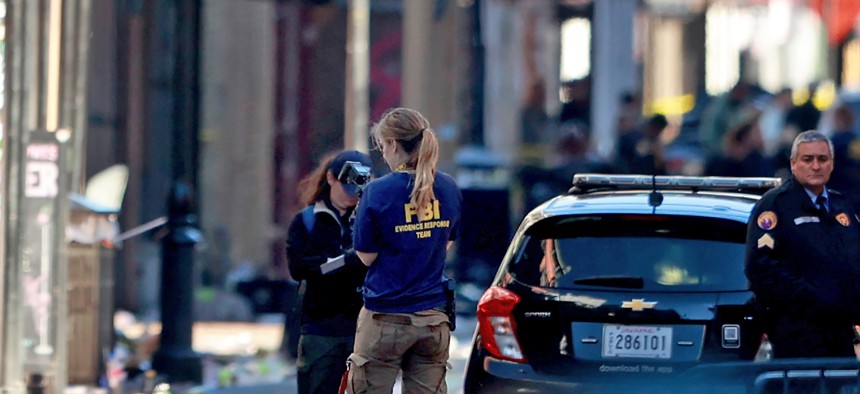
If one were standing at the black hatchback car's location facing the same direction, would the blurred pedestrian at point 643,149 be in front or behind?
in front

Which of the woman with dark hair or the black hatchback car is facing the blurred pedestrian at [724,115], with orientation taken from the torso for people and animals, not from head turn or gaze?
the black hatchback car

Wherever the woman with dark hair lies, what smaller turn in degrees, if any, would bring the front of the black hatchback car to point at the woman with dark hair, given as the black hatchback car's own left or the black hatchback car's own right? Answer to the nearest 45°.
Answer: approximately 90° to the black hatchback car's own left

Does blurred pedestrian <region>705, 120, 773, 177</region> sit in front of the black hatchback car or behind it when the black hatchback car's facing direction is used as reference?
in front

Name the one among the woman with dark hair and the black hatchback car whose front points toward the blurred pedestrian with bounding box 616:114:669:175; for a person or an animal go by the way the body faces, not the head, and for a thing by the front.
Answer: the black hatchback car

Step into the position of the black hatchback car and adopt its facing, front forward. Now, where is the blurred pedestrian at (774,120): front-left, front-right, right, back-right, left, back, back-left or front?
front

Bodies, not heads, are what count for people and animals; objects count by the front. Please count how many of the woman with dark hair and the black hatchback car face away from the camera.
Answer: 1

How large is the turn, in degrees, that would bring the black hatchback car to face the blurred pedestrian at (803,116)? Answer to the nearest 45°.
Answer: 0° — it already faces them

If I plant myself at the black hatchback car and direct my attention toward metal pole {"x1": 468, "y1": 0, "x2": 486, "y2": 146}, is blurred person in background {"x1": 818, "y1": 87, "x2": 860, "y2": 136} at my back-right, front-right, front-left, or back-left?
front-right

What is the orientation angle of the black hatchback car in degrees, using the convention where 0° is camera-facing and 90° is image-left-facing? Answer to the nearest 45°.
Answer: approximately 180°

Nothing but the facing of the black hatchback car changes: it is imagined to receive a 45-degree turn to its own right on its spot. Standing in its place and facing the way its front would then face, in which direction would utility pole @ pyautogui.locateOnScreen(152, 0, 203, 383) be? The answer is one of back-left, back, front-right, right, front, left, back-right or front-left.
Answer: left

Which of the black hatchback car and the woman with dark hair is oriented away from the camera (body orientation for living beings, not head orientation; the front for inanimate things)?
the black hatchback car
